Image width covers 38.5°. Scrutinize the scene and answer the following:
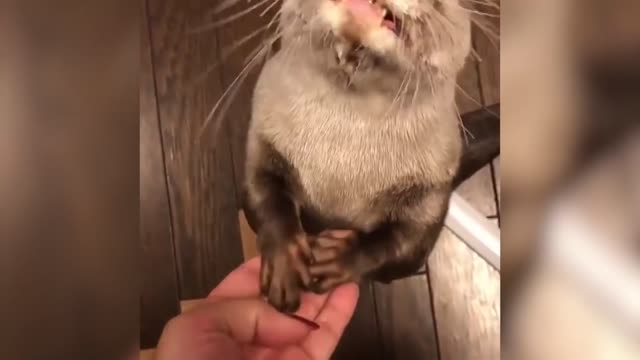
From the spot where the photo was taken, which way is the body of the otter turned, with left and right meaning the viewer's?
facing the viewer
